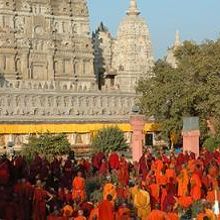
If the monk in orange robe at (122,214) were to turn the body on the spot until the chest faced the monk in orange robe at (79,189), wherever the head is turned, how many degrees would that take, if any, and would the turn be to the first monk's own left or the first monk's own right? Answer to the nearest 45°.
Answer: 0° — they already face them

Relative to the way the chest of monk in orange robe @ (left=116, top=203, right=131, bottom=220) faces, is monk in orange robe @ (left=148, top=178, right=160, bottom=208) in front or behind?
in front

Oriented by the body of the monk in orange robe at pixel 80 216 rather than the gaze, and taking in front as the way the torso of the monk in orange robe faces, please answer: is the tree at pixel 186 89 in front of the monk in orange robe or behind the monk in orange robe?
in front

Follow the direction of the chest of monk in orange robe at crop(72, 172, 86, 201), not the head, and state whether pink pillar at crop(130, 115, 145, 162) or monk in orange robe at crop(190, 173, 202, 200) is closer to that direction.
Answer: the pink pillar

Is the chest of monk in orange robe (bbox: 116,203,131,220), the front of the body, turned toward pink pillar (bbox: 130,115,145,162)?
yes

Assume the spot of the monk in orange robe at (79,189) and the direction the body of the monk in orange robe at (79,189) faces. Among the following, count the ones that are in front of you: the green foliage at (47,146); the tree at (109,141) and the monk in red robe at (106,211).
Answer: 2

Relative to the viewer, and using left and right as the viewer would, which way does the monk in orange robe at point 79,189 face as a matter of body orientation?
facing away from the viewer

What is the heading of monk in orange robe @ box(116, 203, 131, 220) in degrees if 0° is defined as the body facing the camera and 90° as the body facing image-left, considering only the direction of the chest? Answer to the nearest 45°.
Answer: approximately 180°

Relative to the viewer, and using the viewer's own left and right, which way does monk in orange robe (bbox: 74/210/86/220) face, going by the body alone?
facing away from the viewer

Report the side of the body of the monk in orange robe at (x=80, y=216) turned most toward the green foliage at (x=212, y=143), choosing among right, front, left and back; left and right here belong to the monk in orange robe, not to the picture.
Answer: front
